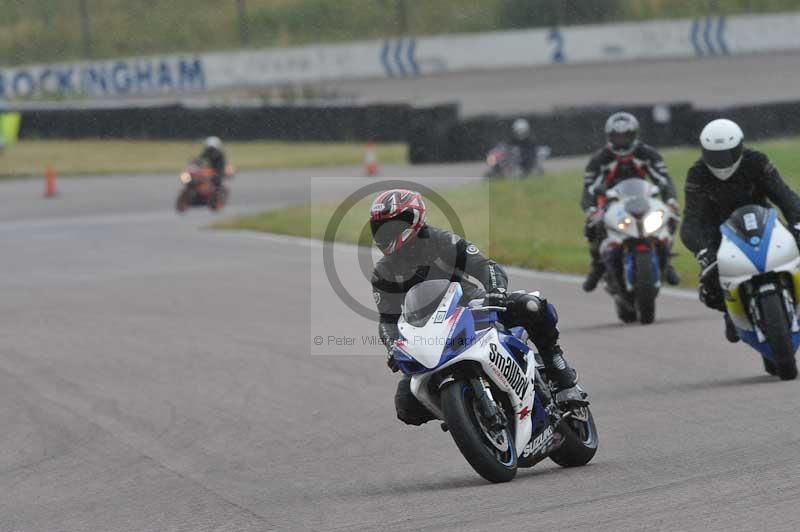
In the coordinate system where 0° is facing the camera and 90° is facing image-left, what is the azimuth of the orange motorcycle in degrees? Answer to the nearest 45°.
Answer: approximately 45°

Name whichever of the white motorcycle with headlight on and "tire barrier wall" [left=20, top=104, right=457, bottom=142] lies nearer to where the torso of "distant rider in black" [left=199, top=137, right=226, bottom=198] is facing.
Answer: the white motorcycle with headlight on

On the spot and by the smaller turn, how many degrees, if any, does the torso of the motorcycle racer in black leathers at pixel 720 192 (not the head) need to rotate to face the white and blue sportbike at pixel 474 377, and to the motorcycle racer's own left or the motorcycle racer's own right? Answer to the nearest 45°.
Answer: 0° — they already face it

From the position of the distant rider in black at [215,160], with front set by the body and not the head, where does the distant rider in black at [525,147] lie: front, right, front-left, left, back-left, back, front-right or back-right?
back-left

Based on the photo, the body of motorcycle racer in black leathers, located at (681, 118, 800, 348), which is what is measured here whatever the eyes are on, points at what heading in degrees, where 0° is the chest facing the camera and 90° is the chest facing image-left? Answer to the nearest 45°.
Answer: approximately 0°

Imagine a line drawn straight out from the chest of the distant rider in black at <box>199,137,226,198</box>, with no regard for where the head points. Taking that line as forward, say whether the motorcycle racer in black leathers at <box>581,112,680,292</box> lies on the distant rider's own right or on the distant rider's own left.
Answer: on the distant rider's own left

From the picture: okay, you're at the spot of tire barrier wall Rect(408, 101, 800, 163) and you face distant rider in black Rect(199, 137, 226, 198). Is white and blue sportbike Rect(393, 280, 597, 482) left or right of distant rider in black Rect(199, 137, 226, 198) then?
left

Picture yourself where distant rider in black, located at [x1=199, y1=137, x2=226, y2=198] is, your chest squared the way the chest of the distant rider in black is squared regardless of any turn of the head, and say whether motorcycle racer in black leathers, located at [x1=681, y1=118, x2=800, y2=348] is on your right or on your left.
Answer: on your left

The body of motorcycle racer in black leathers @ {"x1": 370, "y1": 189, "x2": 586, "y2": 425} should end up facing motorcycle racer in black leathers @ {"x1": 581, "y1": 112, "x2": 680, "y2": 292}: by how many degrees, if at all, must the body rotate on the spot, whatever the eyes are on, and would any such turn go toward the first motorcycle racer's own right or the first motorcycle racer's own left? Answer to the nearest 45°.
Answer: approximately 135° to the first motorcycle racer's own right

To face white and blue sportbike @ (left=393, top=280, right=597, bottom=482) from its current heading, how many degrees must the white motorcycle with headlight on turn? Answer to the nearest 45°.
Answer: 0° — it already faces it

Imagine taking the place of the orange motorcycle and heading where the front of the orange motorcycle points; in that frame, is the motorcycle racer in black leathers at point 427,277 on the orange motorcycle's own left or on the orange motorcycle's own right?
on the orange motorcycle's own left

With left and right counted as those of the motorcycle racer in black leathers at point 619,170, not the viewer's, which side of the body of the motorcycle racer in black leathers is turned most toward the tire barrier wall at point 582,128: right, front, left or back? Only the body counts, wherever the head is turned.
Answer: back

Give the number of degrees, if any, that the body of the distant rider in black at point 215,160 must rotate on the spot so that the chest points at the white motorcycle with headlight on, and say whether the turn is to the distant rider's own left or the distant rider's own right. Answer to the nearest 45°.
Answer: approximately 45° to the distant rider's own left

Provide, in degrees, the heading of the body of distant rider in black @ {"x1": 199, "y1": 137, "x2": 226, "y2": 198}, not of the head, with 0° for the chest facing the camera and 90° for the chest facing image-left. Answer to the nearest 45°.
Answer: approximately 45°
